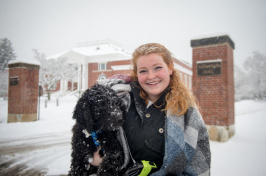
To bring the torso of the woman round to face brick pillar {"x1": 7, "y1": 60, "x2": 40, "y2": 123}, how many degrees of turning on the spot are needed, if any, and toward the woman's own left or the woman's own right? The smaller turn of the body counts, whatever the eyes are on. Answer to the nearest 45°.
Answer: approximately 90° to the woman's own right

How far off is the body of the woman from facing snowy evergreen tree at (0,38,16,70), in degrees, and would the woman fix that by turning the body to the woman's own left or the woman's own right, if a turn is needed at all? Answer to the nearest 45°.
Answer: approximately 90° to the woman's own right

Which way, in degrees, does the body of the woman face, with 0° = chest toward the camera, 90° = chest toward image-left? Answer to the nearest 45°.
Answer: approximately 45°

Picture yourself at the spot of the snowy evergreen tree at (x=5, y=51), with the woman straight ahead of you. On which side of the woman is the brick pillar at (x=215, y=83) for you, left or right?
left

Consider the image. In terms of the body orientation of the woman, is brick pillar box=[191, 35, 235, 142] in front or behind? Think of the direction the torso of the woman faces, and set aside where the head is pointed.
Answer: behind
